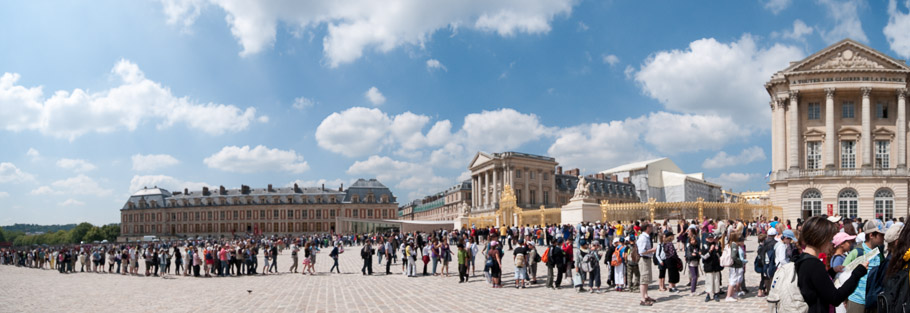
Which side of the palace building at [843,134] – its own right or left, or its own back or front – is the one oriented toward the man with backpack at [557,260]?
front

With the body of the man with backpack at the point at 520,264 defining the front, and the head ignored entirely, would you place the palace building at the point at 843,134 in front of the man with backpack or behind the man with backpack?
in front

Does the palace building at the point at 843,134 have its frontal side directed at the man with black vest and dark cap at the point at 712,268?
yes

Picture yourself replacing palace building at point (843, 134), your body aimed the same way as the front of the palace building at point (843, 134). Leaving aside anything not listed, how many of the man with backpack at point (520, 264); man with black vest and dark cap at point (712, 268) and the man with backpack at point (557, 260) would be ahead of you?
3

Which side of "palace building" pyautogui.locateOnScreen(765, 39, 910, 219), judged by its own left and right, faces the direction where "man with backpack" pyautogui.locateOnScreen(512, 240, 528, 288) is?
front

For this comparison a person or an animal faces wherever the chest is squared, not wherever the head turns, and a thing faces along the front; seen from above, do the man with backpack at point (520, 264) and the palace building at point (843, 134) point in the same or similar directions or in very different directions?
very different directions

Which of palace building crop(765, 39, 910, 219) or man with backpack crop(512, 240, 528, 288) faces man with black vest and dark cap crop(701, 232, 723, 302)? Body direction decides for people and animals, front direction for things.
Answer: the palace building

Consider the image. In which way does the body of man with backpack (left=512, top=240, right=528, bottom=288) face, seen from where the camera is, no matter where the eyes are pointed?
away from the camera

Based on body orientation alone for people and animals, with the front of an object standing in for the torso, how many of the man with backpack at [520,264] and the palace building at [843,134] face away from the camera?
1

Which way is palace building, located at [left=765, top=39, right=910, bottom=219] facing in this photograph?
toward the camera

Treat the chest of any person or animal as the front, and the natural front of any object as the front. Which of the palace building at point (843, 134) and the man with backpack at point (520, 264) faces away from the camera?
the man with backpack
